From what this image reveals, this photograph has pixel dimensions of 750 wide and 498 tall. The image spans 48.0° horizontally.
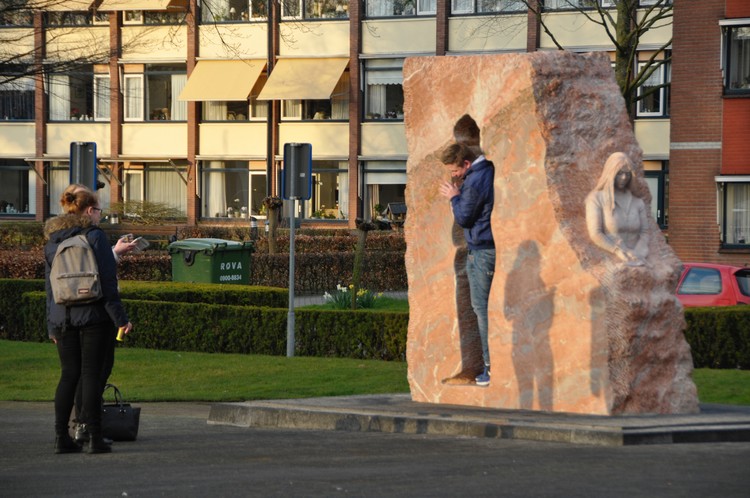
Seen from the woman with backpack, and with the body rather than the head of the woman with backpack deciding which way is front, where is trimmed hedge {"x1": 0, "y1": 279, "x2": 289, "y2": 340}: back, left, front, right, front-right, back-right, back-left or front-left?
front-left

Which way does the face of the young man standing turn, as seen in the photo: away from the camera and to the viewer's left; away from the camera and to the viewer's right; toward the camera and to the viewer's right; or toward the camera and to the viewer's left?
toward the camera and to the viewer's left

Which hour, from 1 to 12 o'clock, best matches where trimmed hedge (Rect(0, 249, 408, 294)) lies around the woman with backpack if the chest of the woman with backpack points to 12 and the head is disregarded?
The trimmed hedge is roughly at 11 o'clock from the woman with backpack.

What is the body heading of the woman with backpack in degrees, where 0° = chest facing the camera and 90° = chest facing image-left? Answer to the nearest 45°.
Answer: approximately 225°

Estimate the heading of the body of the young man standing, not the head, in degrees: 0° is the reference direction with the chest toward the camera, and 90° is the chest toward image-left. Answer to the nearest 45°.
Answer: approximately 90°

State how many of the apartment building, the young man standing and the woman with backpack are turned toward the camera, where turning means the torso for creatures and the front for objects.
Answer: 1

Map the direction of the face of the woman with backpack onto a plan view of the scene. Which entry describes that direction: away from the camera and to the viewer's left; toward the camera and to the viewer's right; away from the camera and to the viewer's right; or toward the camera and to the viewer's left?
away from the camera and to the viewer's right

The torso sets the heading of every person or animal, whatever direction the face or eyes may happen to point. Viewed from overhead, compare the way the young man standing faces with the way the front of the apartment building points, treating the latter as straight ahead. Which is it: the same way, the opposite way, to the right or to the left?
to the right

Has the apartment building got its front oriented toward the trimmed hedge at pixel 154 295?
yes

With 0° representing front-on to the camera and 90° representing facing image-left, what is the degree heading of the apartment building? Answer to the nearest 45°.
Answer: approximately 0°

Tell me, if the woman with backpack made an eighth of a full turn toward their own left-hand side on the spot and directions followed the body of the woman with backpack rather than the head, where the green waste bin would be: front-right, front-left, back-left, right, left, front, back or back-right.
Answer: front

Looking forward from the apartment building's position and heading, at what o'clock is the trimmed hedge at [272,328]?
The trimmed hedge is roughly at 12 o'clock from the apartment building.

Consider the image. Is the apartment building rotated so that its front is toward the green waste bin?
yes
